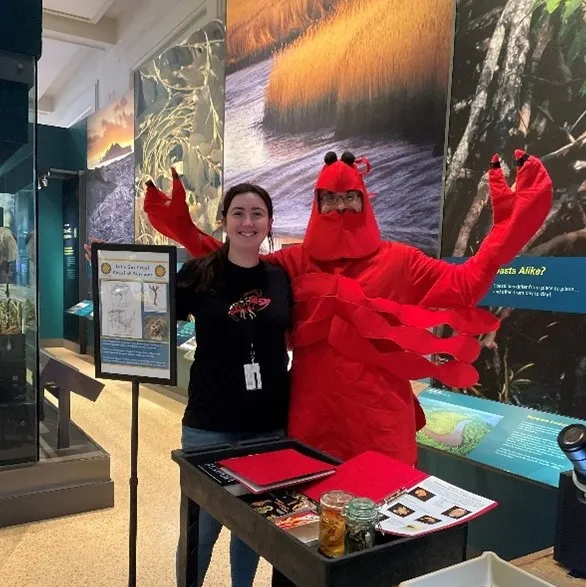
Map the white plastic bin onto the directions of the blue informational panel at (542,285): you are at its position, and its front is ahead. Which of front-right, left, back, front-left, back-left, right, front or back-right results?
front-left

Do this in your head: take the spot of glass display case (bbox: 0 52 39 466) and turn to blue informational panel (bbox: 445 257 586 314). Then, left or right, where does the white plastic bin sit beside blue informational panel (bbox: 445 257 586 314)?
right

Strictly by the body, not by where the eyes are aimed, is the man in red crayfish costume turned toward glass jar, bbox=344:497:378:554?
yes

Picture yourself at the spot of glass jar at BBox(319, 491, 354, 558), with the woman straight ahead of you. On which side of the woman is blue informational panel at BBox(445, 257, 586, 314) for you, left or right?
right

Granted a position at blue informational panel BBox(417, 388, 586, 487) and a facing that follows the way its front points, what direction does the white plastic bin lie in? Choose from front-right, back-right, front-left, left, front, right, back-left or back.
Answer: front-left

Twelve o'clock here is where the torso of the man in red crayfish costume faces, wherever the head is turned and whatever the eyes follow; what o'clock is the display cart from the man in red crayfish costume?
The display cart is roughly at 12 o'clock from the man in red crayfish costume.

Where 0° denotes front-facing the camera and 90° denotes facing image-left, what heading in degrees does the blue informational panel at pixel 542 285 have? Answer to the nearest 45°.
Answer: approximately 45°

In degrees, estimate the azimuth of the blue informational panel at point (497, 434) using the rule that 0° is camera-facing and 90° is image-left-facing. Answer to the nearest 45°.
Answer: approximately 45°
